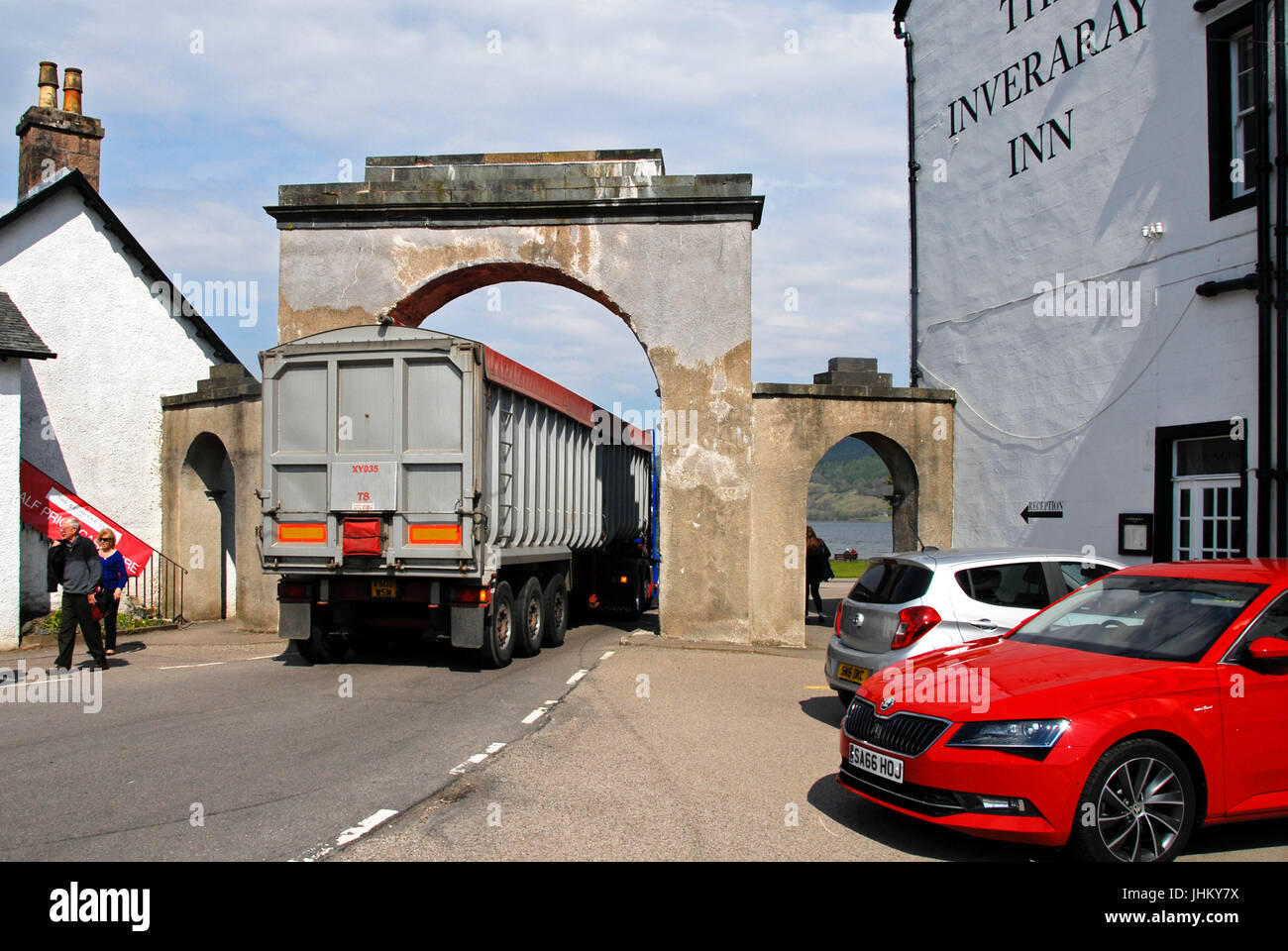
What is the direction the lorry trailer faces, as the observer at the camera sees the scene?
facing away from the viewer and to the right of the viewer

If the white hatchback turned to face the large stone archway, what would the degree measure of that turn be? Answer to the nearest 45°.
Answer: approximately 90° to its left

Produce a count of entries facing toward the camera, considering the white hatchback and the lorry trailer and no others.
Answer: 0

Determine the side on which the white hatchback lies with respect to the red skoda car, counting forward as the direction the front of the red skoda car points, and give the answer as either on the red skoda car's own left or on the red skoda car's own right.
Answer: on the red skoda car's own right

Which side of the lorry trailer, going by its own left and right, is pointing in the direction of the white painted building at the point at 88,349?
left

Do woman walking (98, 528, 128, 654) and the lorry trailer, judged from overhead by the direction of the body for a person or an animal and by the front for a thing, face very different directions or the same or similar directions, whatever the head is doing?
very different directions

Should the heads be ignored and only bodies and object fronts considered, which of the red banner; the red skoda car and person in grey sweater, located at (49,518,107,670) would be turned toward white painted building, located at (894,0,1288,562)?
the red banner

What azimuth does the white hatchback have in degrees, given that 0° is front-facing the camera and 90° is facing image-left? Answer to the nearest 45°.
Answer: approximately 225°

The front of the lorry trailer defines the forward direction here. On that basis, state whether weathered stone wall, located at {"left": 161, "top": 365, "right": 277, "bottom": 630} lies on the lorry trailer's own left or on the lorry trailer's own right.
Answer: on the lorry trailer's own left

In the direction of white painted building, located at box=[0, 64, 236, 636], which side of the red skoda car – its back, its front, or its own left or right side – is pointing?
right

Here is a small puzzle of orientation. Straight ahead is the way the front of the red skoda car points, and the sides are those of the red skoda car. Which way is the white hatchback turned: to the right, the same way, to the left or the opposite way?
the opposite way
